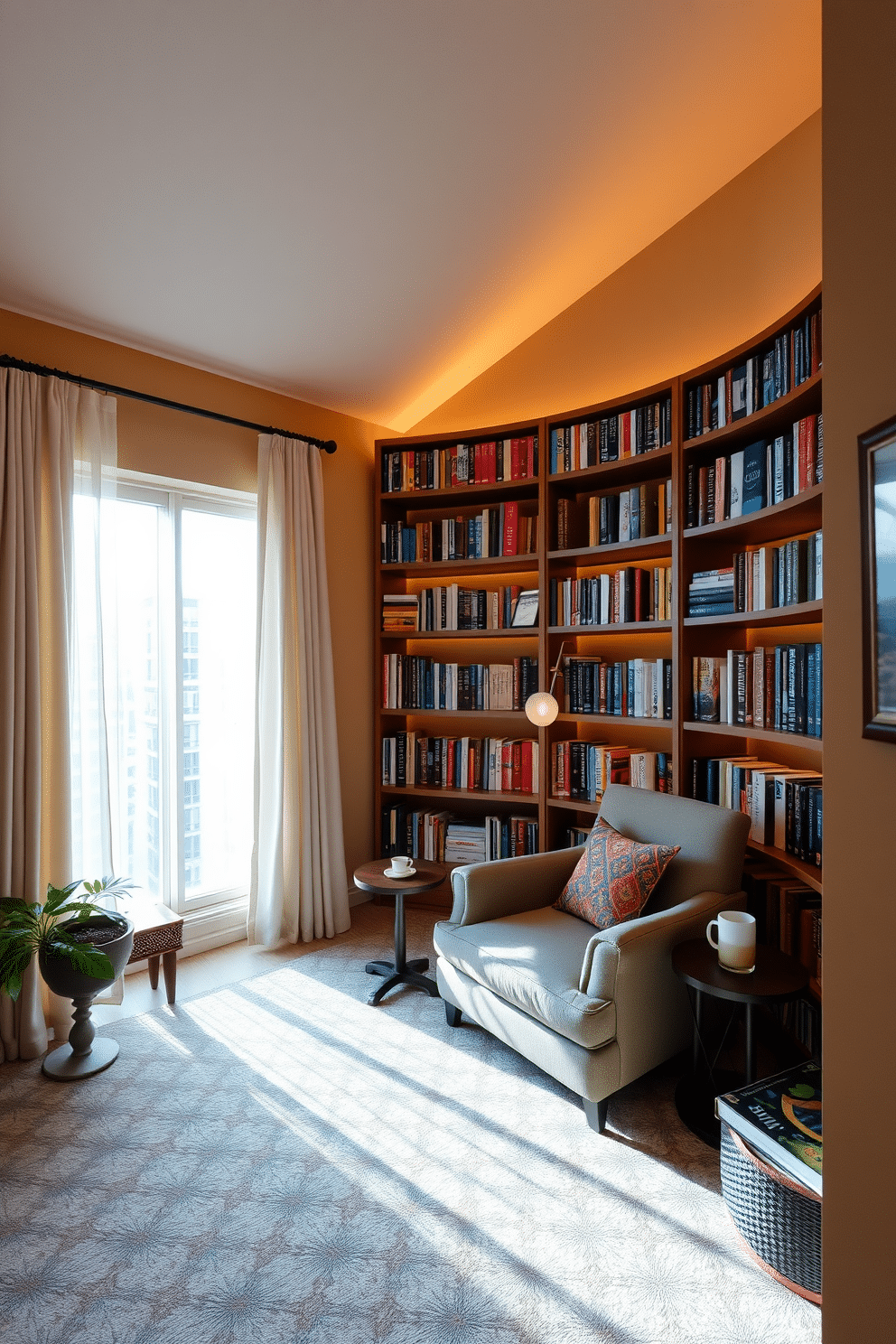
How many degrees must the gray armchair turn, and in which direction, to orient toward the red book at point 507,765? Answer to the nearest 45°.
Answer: approximately 135° to its right

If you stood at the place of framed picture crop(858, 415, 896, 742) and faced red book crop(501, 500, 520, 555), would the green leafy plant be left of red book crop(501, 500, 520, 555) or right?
left

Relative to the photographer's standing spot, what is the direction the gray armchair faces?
facing the viewer and to the left of the viewer

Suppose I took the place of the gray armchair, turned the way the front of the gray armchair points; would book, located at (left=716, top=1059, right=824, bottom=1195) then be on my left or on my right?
on my left

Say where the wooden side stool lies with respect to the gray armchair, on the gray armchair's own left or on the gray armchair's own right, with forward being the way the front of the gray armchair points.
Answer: on the gray armchair's own right

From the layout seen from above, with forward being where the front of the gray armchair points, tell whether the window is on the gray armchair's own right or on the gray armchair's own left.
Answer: on the gray armchair's own right

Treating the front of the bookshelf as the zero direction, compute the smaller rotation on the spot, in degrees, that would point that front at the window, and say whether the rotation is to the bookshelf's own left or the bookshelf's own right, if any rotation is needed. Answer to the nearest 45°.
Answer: approximately 45° to the bookshelf's own right

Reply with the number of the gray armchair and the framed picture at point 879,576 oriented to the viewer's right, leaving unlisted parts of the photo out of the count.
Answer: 0

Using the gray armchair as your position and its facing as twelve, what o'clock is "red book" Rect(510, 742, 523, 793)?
The red book is roughly at 4 o'clock from the gray armchair.
